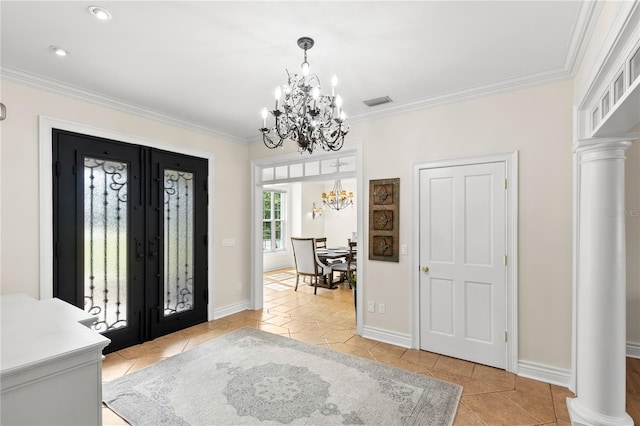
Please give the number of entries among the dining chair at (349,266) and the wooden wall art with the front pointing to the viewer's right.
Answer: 0

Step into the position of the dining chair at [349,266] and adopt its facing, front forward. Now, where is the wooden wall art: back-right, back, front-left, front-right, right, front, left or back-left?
back-left

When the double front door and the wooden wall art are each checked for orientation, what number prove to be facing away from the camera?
0

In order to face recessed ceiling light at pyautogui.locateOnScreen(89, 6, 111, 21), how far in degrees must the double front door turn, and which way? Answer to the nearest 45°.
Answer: approximately 45° to its right

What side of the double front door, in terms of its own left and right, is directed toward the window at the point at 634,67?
front

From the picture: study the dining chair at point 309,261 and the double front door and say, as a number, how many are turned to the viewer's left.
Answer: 0

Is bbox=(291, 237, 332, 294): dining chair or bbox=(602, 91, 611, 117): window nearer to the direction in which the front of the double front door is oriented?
the window

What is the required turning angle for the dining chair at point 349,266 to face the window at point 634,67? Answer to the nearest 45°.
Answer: approximately 135° to its left

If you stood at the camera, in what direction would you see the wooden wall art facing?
facing the viewer and to the left of the viewer

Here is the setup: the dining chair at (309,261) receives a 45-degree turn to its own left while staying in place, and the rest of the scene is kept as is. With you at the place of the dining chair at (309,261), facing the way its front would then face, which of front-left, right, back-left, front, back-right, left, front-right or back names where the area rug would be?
back

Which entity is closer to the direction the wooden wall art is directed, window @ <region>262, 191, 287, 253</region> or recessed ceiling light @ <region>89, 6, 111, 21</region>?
the recessed ceiling light

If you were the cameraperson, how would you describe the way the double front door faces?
facing the viewer and to the right of the viewer

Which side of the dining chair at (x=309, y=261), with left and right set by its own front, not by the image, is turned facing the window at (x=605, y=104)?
right

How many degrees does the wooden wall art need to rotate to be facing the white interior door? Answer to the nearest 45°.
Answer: approximately 135° to its left

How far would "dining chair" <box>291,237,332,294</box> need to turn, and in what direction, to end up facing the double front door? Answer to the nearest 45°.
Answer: approximately 180°

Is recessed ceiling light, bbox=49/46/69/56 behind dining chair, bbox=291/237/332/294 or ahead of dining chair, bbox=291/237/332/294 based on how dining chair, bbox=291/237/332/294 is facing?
behind

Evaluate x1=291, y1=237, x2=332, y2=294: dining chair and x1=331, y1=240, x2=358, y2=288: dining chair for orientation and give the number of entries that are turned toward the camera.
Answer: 0

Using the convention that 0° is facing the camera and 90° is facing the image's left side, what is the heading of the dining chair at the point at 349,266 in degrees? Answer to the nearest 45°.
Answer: approximately 135°
